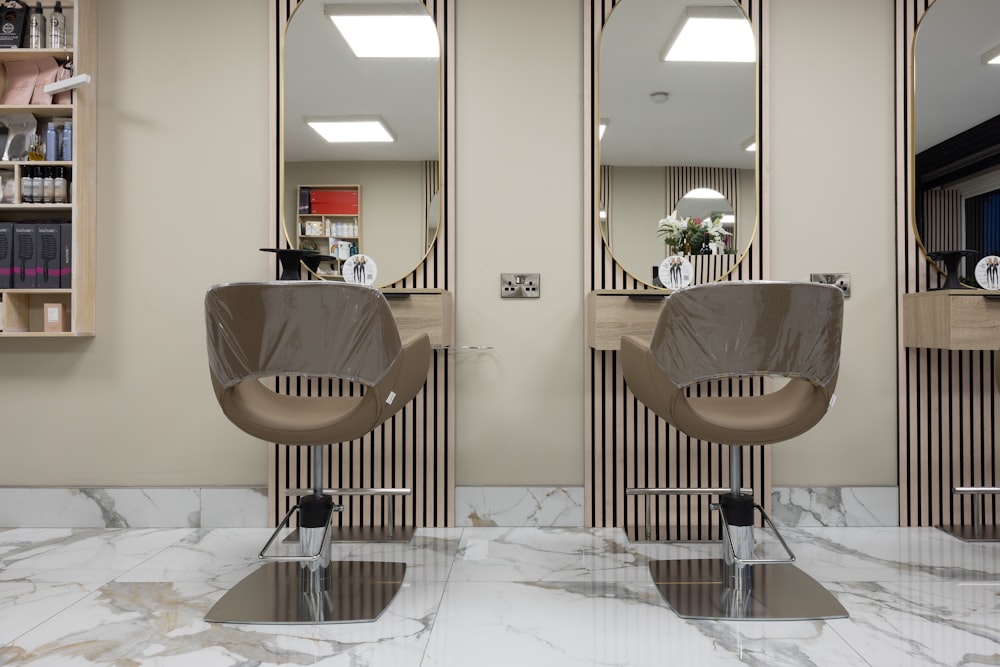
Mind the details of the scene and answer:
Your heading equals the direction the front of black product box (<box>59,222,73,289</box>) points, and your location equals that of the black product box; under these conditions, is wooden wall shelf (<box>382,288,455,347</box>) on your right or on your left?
on your left

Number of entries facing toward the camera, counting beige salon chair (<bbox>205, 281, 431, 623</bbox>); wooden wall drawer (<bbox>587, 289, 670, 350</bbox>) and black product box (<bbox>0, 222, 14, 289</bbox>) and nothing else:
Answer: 2

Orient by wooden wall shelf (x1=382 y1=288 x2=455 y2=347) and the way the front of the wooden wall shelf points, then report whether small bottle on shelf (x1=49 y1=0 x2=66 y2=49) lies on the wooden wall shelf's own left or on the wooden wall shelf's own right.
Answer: on the wooden wall shelf's own right

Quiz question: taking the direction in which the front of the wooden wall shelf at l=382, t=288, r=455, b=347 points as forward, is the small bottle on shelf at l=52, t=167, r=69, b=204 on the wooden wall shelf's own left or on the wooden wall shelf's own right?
on the wooden wall shelf's own right

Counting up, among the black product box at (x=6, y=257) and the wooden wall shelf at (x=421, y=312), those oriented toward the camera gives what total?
2

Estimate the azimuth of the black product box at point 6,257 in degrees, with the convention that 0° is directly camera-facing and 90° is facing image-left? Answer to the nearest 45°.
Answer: approximately 0°

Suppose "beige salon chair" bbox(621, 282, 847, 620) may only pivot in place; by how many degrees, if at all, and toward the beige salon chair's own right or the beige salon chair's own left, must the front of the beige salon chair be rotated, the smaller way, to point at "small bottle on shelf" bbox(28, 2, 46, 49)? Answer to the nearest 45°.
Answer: approximately 45° to the beige salon chair's own left
